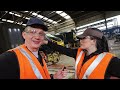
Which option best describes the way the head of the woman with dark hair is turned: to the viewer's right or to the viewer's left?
to the viewer's left

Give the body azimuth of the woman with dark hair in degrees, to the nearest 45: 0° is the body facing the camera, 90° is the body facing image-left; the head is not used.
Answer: approximately 45°
